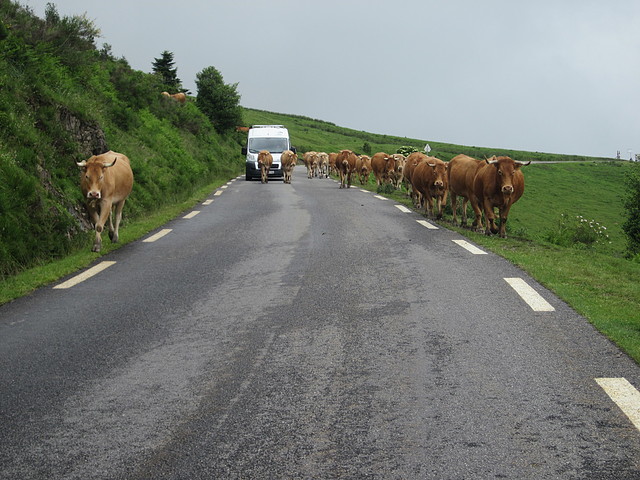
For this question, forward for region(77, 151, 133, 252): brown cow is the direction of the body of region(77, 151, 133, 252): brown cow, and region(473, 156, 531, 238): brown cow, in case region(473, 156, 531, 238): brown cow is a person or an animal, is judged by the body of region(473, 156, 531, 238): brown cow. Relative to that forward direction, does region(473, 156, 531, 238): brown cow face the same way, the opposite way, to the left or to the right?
the same way

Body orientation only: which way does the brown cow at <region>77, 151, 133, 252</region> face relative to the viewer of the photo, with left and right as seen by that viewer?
facing the viewer and to the left of the viewer

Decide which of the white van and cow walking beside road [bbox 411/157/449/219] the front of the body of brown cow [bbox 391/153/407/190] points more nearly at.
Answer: the cow walking beside road

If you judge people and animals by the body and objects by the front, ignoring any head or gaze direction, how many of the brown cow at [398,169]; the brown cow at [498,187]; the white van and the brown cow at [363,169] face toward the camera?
4

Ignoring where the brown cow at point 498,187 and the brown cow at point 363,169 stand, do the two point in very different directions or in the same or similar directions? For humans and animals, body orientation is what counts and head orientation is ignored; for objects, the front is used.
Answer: same or similar directions

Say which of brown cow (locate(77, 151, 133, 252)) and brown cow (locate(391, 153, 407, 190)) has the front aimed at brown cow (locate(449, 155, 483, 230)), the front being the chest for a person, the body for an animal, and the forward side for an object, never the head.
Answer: brown cow (locate(391, 153, 407, 190))

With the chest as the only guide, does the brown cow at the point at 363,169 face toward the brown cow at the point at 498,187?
yes

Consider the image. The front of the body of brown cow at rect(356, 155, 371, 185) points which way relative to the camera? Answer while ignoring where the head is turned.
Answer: toward the camera

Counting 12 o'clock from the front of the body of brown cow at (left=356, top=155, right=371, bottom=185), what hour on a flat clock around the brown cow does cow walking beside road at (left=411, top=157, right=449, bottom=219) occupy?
The cow walking beside road is roughly at 12 o'clock from the brown cow.

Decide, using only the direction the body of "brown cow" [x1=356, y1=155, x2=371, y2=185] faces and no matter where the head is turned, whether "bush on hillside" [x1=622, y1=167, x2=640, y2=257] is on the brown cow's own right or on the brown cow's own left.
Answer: on the brown cow's own left

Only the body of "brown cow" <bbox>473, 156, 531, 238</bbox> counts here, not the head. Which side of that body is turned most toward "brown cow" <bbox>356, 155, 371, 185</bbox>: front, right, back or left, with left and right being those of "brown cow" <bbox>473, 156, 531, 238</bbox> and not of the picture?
back

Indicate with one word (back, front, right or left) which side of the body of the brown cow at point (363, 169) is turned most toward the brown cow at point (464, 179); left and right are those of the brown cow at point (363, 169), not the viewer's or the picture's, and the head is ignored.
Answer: front

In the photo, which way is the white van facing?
toward the camera

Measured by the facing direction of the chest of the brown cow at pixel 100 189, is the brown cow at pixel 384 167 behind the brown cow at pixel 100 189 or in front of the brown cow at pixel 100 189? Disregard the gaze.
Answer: behind

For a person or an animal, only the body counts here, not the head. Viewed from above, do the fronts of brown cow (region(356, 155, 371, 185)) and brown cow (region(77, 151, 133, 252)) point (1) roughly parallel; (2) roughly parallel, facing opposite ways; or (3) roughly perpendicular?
roughly parallel

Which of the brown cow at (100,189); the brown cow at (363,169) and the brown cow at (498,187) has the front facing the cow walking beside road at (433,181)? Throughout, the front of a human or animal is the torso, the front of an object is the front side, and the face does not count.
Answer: the brown cow at (363,169)

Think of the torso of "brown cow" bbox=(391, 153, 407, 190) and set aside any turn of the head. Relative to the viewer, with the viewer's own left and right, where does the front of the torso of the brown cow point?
facing the viewer

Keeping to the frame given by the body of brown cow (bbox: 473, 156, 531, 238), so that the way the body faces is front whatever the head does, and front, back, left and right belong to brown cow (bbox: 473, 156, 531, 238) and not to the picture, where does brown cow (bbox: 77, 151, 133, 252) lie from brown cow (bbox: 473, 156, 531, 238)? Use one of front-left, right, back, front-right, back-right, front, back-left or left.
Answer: front-right

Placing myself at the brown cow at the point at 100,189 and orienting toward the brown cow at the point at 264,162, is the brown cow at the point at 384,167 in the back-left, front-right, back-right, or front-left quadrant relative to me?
front-right
